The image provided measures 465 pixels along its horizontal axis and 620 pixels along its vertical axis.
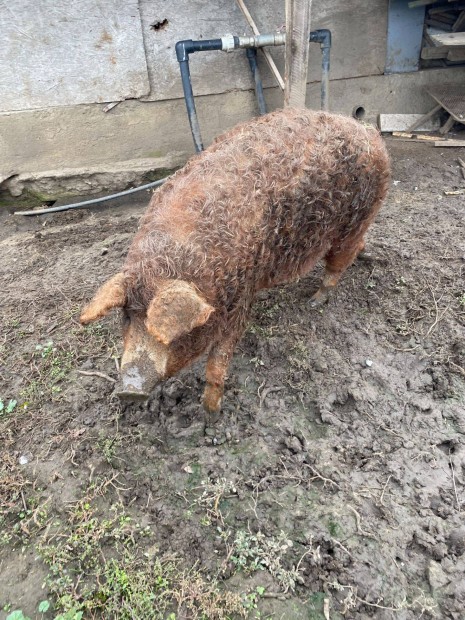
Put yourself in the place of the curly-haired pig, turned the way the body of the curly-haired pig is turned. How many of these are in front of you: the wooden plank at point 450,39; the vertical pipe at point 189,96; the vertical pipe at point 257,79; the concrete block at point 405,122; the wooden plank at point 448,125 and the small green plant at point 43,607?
1

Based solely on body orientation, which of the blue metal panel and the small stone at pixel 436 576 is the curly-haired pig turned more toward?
the small stone

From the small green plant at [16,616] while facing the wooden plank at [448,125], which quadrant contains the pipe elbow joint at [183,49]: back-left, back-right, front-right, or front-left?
front-left

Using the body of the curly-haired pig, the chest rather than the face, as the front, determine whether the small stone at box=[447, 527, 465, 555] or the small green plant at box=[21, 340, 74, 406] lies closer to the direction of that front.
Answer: the small green plant

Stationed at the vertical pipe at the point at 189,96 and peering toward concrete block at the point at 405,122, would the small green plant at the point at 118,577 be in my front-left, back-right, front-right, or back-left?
back-right

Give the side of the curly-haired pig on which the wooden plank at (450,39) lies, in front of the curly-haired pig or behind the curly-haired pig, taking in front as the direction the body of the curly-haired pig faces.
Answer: behind

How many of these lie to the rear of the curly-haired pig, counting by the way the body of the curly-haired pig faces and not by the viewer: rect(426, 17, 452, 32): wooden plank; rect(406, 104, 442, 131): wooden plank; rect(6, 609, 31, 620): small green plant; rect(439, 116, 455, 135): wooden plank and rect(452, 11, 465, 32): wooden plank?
4

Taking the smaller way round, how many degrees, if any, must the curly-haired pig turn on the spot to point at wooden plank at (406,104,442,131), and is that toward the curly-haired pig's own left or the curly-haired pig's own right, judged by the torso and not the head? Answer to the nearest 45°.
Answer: approximately 180°

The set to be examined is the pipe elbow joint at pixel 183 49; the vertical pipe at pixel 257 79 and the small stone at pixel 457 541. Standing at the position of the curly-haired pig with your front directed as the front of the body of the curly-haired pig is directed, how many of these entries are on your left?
1

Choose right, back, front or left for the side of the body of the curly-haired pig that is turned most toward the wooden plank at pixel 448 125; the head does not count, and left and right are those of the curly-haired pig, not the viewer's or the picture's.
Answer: back

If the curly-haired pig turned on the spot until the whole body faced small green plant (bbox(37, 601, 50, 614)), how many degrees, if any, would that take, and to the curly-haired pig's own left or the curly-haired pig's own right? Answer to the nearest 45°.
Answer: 0° — it already faces it

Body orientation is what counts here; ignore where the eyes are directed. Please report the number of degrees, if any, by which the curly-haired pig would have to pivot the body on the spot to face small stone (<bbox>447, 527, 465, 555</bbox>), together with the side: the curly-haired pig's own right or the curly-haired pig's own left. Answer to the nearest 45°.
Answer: approximately 90° to the curly-haired pig's own left

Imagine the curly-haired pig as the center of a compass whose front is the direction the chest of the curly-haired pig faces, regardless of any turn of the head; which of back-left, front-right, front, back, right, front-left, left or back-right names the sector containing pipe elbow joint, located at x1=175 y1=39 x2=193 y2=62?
back-right

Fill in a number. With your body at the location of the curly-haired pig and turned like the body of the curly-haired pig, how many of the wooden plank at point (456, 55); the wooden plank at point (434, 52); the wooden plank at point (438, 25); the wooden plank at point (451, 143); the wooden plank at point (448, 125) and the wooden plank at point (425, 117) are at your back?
6

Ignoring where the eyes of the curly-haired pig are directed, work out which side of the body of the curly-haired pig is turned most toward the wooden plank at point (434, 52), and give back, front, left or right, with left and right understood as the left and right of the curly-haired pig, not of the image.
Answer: back

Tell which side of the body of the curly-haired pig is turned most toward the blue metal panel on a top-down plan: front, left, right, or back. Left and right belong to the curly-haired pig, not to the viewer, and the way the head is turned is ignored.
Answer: back

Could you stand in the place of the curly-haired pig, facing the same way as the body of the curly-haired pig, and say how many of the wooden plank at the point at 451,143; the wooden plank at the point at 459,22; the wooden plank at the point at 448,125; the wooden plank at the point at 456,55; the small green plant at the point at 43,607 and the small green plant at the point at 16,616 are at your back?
4

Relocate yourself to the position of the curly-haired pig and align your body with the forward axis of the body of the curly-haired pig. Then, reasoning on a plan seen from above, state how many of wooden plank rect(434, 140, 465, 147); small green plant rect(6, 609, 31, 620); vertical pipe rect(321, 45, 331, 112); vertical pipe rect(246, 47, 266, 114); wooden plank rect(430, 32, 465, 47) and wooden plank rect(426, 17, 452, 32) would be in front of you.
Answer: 1

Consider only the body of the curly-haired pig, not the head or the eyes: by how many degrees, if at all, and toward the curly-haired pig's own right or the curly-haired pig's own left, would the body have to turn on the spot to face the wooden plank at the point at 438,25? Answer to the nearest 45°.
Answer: approximately 180°

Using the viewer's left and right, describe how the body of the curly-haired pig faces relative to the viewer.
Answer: facing the viewer and to the left of the viewer
